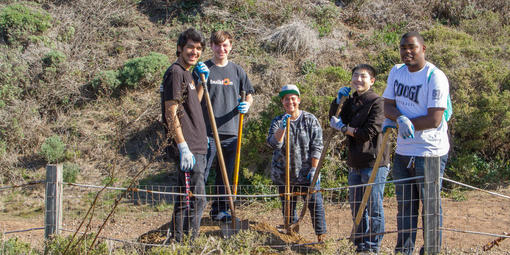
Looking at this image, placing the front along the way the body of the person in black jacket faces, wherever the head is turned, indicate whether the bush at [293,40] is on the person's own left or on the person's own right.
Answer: on the person's own right

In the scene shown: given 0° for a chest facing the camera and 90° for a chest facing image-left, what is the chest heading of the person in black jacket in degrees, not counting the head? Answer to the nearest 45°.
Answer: approximately 45°

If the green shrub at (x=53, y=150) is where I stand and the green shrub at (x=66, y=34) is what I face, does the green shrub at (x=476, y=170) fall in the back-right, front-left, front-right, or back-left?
back-right

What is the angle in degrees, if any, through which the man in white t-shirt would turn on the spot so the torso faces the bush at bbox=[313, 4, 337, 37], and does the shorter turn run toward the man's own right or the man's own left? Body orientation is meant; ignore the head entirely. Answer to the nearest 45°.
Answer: approximately 135° to the man's own right

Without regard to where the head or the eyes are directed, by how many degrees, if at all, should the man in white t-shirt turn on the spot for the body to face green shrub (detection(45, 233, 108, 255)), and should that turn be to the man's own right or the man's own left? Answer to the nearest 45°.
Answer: approximately 45° to the man's own right

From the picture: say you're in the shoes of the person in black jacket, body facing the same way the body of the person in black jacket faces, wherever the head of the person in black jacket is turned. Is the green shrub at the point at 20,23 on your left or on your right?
on your right

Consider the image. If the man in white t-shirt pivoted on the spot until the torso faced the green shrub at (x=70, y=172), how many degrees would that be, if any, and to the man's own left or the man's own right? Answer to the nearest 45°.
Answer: approximately 90° to the man's own right

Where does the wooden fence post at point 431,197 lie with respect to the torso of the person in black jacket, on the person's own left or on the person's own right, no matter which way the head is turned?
on the person's own left
